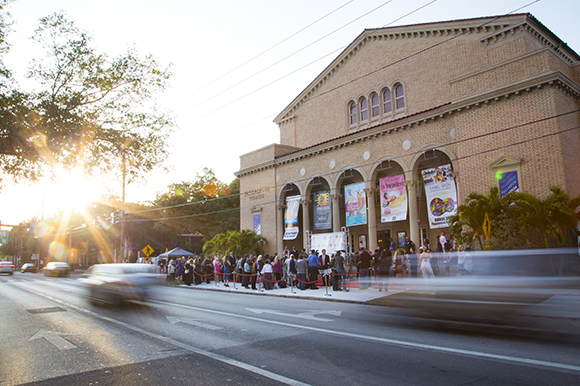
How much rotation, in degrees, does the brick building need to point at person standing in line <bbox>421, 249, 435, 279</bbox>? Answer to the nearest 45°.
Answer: approximately 45° to its left

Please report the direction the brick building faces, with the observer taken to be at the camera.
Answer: facing the viewer and to the left of the viewer

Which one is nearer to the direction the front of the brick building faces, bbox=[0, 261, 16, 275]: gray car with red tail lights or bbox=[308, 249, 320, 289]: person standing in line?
the person standing in line

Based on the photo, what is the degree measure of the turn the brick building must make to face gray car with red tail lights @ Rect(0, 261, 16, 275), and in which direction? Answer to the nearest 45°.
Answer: approximately 45° to its right

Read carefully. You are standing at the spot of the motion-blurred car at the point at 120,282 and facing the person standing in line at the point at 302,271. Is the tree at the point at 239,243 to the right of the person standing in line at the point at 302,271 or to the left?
left

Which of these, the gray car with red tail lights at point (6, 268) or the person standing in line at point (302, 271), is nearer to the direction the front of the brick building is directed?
the person standing in line

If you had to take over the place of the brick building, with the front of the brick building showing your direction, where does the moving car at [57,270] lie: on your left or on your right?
on your right

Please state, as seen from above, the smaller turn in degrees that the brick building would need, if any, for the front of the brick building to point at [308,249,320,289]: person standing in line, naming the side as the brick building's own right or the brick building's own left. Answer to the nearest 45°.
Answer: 0° — it already faces them

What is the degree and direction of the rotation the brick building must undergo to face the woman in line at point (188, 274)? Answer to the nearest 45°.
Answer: approximately 45° to its right
